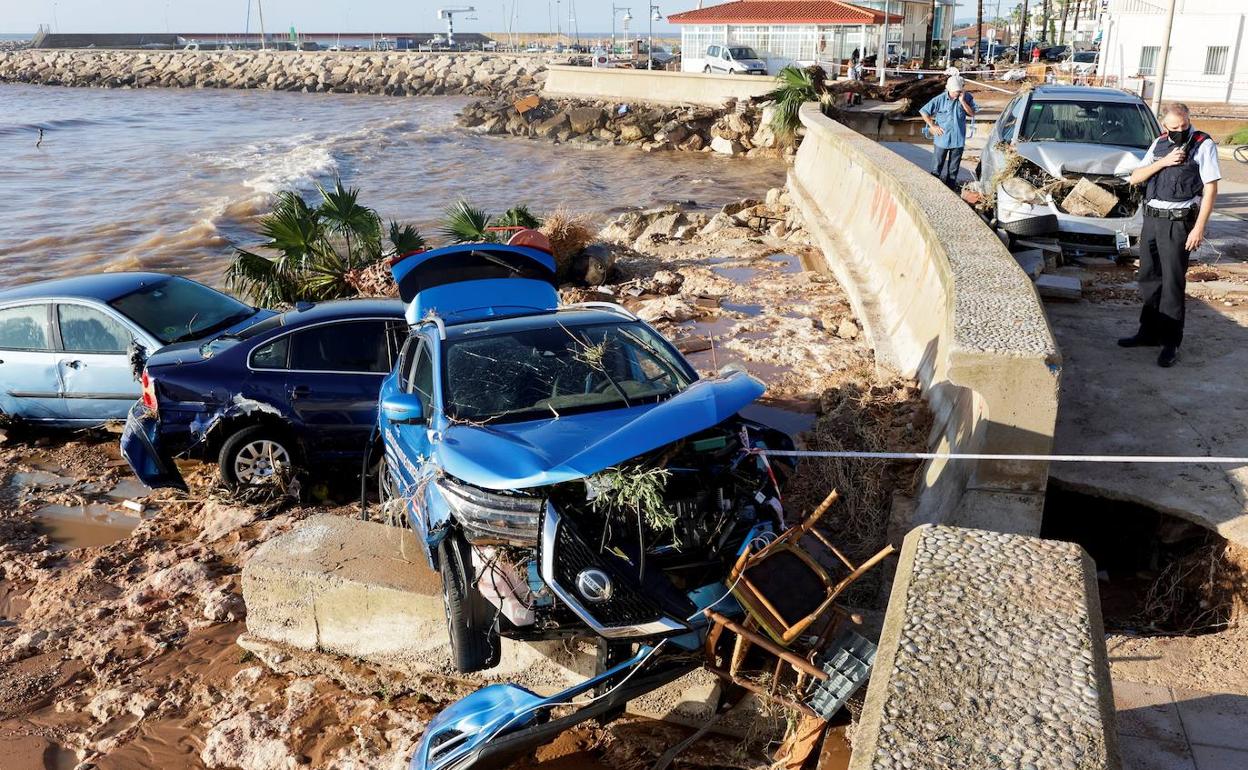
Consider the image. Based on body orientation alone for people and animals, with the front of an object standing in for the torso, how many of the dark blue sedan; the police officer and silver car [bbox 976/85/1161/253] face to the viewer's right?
1

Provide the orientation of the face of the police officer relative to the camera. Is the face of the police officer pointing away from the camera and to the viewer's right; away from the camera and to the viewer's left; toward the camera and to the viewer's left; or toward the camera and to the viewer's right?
toward the camera and to the viewer's left

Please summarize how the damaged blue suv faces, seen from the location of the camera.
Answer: facing the viewer and to the right of the viewer

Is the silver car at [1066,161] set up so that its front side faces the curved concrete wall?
yes

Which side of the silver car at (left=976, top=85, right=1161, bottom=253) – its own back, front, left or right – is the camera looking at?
front

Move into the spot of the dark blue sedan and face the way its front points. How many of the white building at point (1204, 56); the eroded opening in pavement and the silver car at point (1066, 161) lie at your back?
0

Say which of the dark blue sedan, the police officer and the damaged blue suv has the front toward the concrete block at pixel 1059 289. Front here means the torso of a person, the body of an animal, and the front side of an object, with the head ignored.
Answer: the dark blue sedan

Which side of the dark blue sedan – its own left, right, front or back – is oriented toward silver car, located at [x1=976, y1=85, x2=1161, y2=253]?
front

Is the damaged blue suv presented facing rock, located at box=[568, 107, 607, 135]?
no

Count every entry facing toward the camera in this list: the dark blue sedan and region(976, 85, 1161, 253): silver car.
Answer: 1

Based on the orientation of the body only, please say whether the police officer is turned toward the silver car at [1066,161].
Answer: no

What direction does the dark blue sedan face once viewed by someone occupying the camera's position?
facing to the right of the viewer

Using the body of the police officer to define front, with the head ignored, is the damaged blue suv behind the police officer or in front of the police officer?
in front

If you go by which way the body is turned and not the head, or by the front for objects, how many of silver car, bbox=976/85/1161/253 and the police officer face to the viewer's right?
0

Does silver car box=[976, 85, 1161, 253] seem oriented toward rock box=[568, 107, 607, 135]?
no

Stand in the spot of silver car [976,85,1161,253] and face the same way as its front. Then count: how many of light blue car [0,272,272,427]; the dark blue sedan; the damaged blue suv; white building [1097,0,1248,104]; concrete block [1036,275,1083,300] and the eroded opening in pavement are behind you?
1

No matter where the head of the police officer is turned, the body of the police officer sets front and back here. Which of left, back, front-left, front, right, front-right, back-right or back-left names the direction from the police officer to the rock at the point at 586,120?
right

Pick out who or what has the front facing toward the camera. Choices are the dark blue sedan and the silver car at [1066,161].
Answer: the silver car
